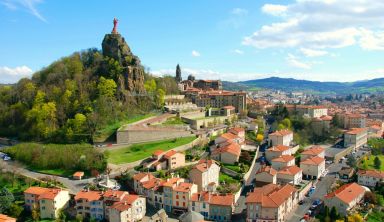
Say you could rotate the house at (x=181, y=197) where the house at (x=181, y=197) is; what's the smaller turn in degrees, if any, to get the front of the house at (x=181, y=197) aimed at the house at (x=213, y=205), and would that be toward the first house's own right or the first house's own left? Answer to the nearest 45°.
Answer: approximately 90° to the first house's own left

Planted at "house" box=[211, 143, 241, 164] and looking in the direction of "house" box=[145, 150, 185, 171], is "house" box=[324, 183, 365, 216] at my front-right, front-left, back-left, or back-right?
back-left

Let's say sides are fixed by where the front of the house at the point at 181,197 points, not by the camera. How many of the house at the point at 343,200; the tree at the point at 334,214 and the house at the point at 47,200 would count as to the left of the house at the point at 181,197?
2

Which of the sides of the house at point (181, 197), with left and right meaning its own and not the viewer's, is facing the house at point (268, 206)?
left

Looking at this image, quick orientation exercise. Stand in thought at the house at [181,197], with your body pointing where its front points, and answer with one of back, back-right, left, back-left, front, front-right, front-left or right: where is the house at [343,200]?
left

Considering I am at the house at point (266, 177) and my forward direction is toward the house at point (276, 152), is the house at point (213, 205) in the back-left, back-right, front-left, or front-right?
back-left

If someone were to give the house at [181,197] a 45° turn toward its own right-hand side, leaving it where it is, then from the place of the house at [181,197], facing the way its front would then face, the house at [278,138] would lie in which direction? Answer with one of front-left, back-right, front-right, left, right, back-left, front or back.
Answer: back

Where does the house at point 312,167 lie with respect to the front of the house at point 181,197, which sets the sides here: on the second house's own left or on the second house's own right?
on the second house's own left

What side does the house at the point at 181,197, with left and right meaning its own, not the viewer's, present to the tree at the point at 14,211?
right

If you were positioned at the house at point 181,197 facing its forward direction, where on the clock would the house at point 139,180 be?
the house at point 139,180 is roughly at 4 o'clock from the house at point 181,197.

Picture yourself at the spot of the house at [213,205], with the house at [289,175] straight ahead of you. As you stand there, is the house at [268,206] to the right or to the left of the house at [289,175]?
right

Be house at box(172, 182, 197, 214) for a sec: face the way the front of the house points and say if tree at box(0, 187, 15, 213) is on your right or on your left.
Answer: on your right

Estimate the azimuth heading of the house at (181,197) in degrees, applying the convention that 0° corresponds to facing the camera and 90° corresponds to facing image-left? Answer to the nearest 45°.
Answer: approximately 0°

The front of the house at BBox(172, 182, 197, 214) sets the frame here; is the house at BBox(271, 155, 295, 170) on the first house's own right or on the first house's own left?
on the first house's own left
